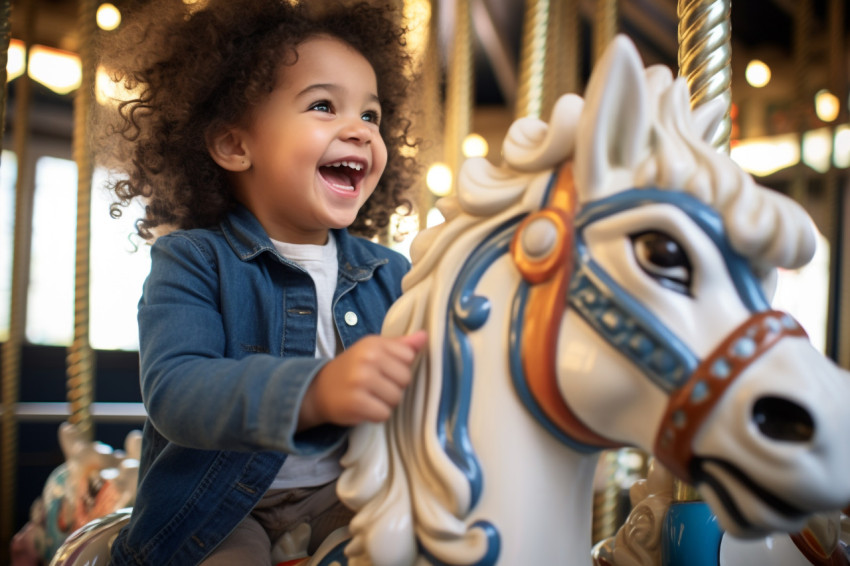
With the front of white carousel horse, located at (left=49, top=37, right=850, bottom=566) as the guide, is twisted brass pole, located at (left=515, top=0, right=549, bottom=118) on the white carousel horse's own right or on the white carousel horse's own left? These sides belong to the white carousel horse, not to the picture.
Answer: on the white carousel horse's own left

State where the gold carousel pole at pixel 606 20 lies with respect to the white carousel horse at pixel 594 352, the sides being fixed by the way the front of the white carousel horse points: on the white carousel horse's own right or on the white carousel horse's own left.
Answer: on the white carousel horse's own left

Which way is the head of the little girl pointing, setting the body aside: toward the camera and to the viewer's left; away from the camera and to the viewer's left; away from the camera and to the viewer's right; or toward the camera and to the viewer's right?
toward the camera and to the viewer's right

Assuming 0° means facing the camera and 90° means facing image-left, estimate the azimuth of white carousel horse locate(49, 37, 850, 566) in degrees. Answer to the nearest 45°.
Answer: approximately 315°

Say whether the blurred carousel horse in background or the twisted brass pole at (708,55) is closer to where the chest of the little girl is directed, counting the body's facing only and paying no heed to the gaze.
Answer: the twisted brass pole

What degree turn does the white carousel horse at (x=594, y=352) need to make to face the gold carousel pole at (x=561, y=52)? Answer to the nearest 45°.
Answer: approximately 135° to its left

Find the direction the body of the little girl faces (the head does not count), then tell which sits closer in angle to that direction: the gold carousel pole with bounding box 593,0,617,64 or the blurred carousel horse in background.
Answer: the gold carousel pole

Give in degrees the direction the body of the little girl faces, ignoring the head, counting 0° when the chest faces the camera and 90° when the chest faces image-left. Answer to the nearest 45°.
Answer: approximately 315°

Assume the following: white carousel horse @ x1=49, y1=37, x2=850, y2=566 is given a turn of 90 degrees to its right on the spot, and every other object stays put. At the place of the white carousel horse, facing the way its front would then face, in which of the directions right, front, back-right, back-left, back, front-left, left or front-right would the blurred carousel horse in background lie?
right
